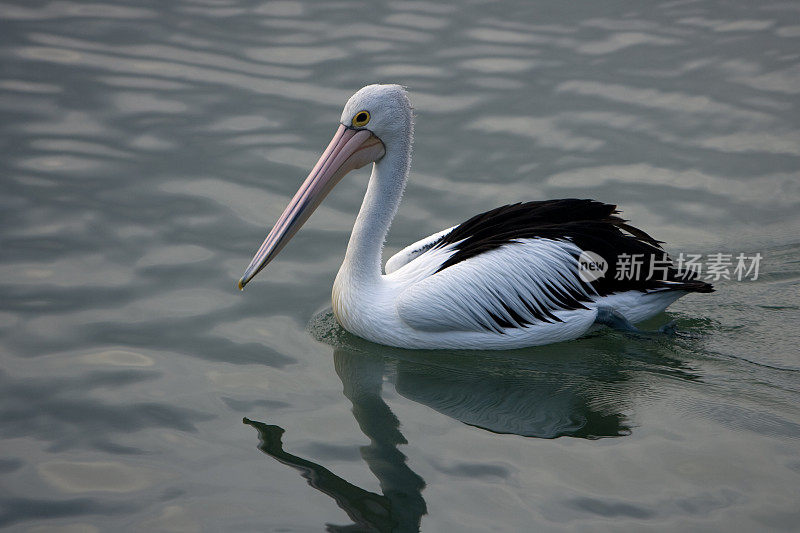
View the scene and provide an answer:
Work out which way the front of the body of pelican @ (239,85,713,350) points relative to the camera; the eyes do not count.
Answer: to the viewer's left
